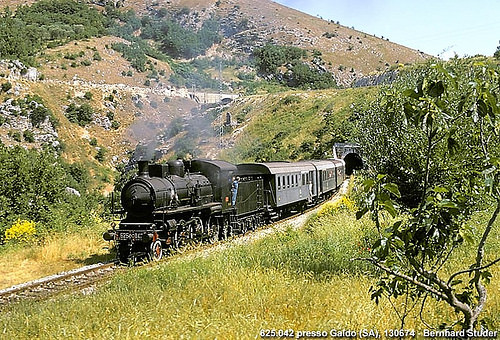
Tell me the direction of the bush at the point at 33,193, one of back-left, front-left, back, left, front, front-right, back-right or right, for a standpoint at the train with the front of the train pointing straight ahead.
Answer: right

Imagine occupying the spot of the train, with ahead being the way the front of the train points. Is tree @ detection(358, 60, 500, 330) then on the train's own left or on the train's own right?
on the train's own left

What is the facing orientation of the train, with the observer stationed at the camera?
facing the viewer and to the left of the viewer
